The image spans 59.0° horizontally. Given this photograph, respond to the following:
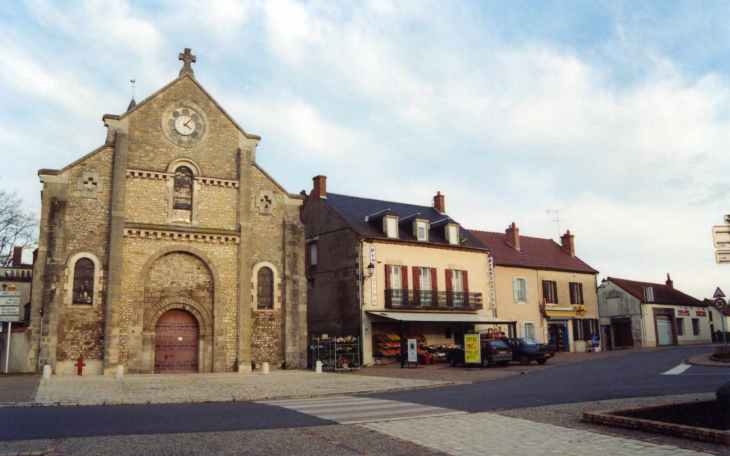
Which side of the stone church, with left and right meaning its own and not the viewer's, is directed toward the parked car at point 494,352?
left

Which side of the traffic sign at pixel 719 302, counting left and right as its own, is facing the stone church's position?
right

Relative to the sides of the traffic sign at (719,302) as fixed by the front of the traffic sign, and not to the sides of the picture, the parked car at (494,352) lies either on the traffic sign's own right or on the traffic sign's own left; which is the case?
on the traffic sign's own right

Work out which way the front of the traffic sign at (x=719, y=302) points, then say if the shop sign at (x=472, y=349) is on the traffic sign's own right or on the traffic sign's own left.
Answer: on the traffic sign's own right

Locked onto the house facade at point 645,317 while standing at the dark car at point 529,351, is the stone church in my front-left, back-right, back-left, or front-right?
back-left

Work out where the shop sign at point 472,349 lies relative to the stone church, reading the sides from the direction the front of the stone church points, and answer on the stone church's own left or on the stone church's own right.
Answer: on the stone church's own left

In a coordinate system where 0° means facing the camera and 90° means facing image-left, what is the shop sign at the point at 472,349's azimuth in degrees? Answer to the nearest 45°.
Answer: approximately 0°

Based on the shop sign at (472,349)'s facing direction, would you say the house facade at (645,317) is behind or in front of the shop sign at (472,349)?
behind

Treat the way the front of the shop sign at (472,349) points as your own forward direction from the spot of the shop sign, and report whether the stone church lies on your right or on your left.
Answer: on your right
